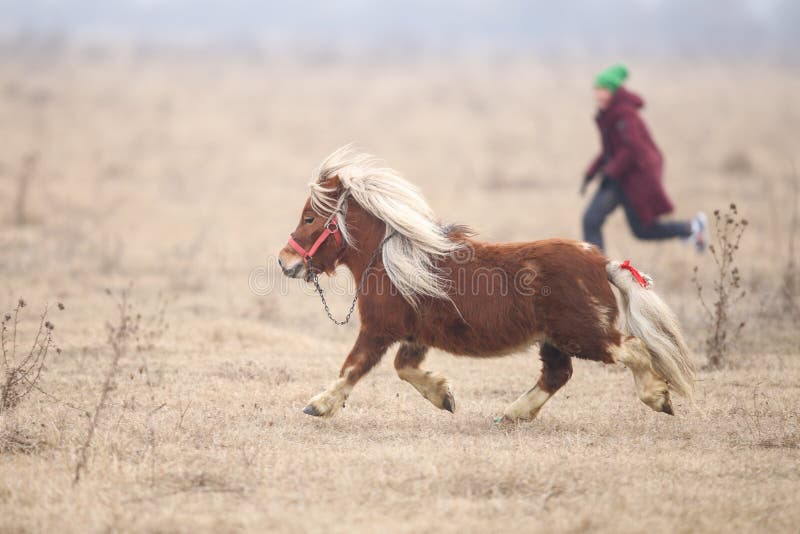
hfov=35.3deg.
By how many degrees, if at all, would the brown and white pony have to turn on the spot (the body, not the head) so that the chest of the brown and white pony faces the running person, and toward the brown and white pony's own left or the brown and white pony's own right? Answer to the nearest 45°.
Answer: approximately 90° to the brown and white pony's own right

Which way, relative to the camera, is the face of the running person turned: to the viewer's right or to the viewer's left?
to the viewer's left

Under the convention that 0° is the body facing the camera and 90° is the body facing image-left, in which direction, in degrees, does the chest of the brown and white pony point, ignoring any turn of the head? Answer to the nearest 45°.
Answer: approximately 90°

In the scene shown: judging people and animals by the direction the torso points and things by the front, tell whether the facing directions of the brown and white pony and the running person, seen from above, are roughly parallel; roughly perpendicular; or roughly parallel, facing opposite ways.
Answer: roughly parallel

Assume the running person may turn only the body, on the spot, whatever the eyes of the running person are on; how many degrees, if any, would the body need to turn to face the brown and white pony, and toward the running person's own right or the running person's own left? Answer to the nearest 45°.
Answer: approximately 90° to the running person's own left

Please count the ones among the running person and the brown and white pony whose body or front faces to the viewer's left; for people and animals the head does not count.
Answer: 2

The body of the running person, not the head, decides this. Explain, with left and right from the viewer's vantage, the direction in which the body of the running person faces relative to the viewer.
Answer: facing to the left of the viewer
